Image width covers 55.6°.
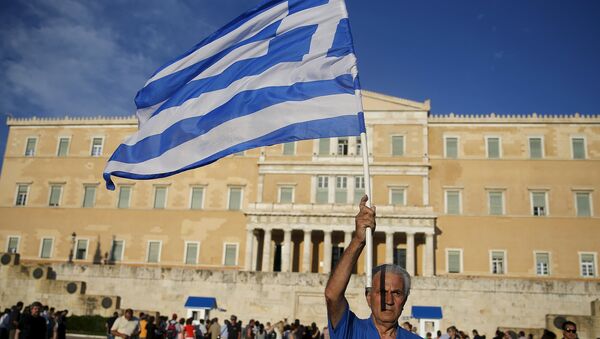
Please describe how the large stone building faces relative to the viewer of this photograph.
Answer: facing the viewer

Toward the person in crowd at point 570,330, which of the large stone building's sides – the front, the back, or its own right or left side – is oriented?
front

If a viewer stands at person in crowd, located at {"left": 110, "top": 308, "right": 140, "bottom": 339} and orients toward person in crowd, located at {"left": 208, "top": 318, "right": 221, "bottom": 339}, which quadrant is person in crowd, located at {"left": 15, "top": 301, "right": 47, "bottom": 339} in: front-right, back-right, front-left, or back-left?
back-left

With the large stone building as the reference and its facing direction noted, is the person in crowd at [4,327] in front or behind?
in front

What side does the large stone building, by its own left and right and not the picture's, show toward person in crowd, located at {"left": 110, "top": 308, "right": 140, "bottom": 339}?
front

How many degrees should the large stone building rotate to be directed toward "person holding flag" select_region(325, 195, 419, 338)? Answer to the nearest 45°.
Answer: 0° — it already faces them

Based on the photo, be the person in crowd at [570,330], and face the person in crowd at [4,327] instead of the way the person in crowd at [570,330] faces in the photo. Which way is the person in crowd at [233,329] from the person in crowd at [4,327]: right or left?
right

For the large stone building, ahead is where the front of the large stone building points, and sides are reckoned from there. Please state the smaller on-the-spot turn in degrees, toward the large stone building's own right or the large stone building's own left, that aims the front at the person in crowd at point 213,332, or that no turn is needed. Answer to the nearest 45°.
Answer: approximately 45° to the large stone building's own right
